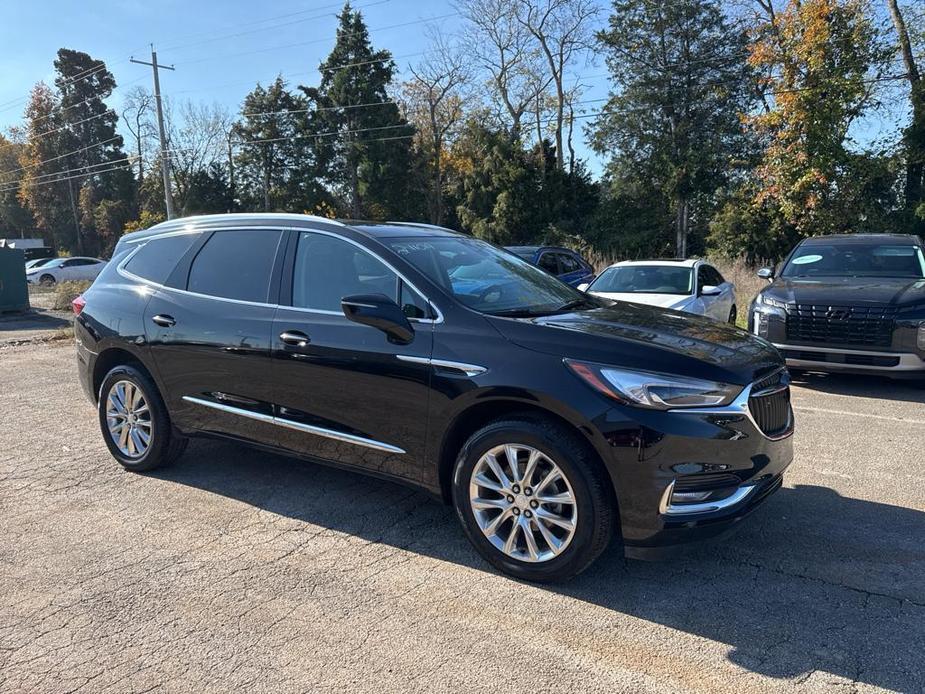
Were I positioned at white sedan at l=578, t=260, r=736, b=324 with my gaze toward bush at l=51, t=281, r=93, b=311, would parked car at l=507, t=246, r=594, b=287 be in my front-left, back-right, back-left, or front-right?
front-right

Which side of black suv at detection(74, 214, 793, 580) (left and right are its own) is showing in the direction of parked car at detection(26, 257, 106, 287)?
back

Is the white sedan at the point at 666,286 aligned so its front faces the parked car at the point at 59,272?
no

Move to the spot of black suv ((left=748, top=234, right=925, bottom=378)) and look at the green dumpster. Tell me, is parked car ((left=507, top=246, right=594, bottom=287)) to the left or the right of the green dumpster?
right

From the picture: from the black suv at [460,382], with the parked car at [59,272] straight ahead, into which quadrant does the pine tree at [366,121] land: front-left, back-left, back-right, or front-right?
front-right

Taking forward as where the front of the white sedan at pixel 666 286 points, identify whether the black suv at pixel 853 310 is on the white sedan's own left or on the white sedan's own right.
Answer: on the white sedan's own left

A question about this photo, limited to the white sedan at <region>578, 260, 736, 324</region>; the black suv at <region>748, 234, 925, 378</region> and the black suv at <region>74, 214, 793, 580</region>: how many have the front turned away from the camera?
0

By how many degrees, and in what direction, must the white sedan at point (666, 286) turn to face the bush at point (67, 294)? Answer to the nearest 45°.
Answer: approximately 45° to its right

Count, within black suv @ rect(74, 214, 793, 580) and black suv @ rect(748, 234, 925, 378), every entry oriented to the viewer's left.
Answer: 0

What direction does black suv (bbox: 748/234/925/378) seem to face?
toward the camera

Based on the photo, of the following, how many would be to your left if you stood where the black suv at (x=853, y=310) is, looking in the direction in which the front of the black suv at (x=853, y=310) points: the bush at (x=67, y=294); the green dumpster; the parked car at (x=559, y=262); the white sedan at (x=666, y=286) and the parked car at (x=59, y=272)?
0

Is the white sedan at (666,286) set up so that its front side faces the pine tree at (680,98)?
no

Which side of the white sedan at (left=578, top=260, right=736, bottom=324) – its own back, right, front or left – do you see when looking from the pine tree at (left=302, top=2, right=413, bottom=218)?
right

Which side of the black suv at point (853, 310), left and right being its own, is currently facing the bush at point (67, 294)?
right

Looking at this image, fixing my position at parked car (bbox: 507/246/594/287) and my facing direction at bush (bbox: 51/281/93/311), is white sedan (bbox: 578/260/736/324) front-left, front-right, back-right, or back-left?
back-left

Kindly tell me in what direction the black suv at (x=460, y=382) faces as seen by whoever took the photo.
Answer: facing the viewer and to the right of the viewer

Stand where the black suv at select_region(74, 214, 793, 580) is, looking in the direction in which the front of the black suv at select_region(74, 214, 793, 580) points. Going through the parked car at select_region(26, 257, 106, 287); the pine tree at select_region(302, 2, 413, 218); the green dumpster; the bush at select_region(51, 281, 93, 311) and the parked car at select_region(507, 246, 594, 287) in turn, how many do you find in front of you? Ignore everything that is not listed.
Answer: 0

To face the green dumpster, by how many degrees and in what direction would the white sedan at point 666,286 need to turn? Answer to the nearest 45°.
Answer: approximately 45° to its right

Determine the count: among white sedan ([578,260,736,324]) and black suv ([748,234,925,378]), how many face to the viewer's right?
0

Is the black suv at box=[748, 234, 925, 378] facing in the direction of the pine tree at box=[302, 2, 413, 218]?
no
